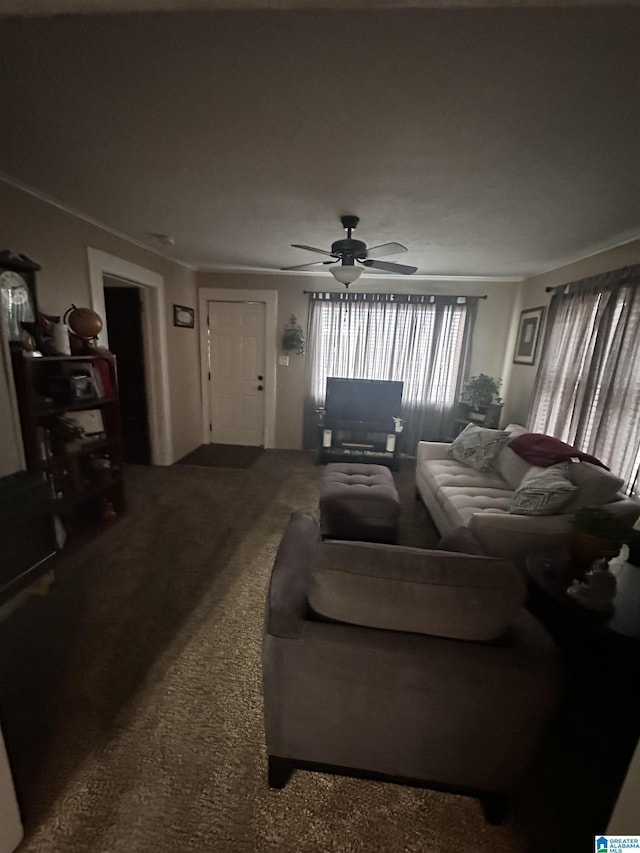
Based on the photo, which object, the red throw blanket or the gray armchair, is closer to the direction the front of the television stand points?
the gray armchair

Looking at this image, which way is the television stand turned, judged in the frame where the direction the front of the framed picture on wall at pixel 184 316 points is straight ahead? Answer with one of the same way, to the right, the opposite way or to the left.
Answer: to the right

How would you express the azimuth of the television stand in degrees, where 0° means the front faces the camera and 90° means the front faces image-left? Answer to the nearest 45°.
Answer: approximately 0°

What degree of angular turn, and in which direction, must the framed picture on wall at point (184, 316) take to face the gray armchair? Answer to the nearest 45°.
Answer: approximately 45° to its right

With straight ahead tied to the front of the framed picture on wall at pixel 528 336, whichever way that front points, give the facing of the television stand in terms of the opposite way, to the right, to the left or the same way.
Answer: to the left

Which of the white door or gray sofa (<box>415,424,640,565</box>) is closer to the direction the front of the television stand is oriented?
the gray sofa

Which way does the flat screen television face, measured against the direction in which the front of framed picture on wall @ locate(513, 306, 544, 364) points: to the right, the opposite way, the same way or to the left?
to the left

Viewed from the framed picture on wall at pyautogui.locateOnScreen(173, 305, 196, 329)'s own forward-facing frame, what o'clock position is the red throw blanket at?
The red throw blanket is roughly at 12 o'clock from the framed picture on wall.

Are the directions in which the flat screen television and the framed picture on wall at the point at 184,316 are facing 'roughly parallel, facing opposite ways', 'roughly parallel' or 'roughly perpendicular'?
roughly perpendicular

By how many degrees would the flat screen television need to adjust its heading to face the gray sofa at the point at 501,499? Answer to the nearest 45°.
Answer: approximately 45° to its left

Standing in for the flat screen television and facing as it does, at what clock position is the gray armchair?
The gray armchair is roughly at 12 o'clock from the flat screen television.

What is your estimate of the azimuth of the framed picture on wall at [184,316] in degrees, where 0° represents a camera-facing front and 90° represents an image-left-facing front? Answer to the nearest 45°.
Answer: approximately 315°
